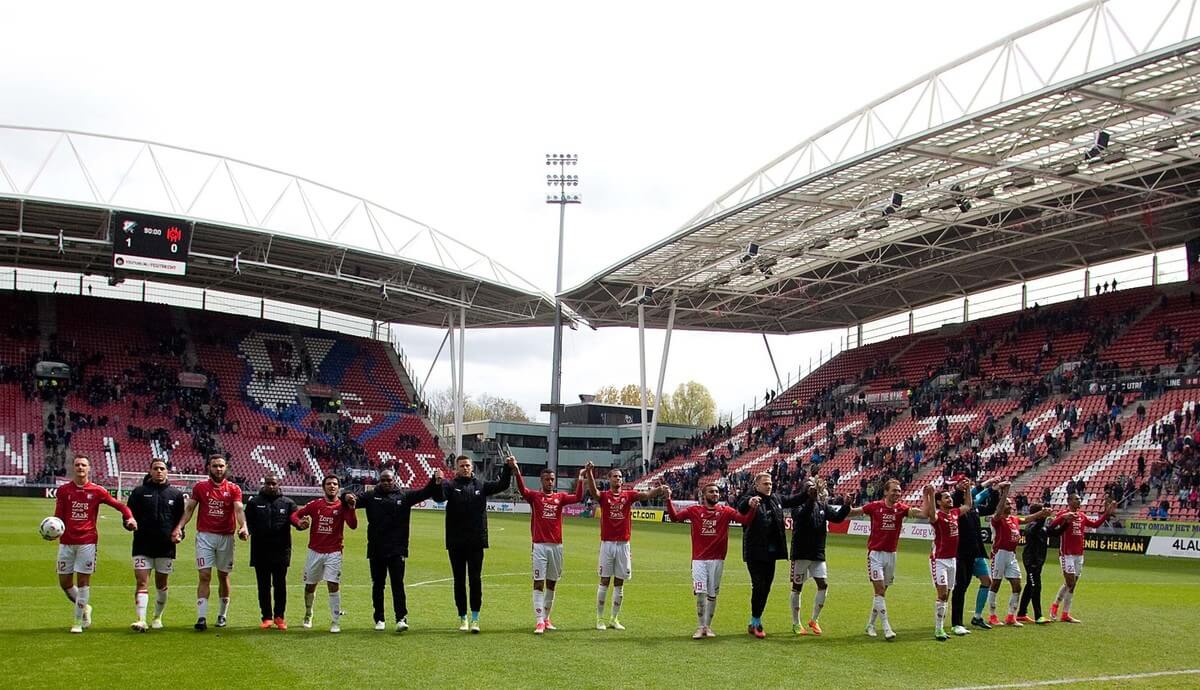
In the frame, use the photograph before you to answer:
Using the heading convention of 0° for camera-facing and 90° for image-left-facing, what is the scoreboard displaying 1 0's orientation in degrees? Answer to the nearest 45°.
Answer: approximately 315°

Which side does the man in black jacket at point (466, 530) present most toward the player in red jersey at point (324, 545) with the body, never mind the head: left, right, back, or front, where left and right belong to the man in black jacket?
right

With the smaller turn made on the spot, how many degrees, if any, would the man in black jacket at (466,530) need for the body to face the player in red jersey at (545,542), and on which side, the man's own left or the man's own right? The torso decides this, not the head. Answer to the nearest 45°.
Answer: approximately 90° to the man's own left

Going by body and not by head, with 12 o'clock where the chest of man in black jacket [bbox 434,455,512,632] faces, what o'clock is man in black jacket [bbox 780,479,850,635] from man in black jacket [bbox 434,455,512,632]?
man in black jacket [bbox 780,479,850,635] is roughly at 9 o'clock from man in black jacket [bbox 434,455,512,632].

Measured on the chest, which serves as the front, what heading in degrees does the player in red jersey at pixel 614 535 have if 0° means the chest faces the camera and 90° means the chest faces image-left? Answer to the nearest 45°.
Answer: approximately 0°

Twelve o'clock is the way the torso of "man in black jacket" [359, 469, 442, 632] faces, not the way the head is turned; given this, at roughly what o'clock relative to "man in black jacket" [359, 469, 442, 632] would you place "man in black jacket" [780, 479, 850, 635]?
"man in black jacket" [780, 479, 850, 635] is roughly at 9 o'clock from "man in black jacket" [359, 469, 442, 632].

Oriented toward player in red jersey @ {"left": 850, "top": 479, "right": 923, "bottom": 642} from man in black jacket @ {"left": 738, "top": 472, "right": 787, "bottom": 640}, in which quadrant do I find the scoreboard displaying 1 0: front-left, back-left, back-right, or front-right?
back-left

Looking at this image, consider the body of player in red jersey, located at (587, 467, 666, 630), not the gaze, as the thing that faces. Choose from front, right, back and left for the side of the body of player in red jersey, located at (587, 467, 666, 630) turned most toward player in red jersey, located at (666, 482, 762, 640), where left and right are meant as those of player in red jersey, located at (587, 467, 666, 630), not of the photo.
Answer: left

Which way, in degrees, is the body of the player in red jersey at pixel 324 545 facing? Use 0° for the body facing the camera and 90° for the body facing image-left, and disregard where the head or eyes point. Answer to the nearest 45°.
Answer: approximately 0°
